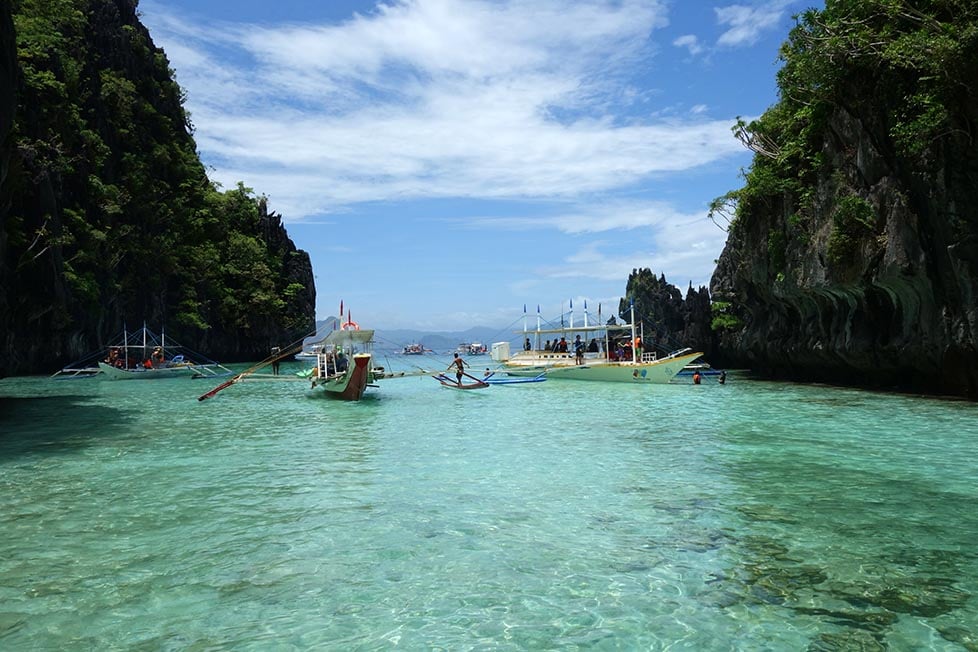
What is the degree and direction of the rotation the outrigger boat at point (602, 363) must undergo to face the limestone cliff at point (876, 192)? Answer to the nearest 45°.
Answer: approximately 45° to its right

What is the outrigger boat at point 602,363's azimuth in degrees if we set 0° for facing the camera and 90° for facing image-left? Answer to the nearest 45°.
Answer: approximately 270°

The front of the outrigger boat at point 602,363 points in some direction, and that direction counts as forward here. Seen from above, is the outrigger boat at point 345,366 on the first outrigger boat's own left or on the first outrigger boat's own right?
on the first outrigger boat's own right

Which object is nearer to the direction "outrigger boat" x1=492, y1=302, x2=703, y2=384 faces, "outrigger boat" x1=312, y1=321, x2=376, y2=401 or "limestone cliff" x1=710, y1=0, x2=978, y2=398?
the limestone cliff

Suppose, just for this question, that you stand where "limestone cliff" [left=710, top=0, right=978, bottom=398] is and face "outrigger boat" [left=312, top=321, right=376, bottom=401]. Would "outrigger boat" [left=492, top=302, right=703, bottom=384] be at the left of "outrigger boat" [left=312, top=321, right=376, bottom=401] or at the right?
right

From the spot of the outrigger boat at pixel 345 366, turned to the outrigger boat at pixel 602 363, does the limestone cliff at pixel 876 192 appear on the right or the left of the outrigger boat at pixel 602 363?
right
